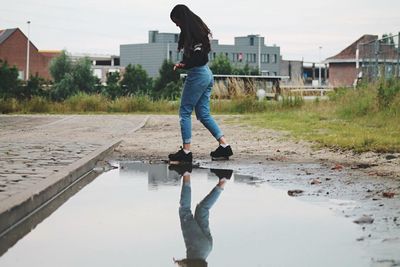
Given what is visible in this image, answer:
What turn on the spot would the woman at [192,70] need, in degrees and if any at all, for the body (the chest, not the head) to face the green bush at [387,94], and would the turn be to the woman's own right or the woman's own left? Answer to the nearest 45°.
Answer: approximately 135° to the woman's own right

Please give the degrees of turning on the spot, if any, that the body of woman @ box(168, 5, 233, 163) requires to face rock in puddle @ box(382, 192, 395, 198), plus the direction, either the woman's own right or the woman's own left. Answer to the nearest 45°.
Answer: approximately 135° to the woman's own left

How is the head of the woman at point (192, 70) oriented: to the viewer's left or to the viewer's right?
to the viewer's left

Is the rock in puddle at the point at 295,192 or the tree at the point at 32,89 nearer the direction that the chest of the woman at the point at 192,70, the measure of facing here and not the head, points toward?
the tree

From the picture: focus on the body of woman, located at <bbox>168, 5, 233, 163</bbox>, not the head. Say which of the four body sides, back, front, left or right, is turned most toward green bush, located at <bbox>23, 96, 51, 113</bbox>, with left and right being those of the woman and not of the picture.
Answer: right

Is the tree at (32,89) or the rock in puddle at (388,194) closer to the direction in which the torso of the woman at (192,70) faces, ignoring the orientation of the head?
the tree

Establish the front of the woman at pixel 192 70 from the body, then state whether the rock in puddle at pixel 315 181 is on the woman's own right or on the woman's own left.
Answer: on the woman's own left

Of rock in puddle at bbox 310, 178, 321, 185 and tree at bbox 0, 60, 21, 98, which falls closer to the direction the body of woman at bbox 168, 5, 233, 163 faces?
the tree

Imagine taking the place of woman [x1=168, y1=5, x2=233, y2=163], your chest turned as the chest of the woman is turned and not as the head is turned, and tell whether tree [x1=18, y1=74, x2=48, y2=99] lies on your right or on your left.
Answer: on your right

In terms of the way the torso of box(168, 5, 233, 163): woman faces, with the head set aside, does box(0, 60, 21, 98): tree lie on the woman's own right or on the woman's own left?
on the woman's own right

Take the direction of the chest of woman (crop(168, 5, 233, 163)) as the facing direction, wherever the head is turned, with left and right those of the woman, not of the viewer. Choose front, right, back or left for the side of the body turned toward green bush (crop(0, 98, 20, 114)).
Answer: right

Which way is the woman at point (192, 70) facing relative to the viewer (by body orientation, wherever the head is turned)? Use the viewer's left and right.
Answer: facing to the left of the viewer
